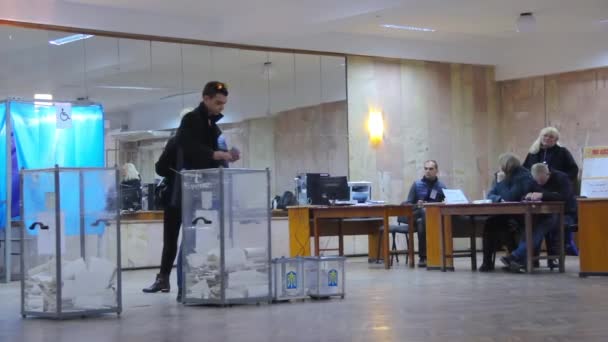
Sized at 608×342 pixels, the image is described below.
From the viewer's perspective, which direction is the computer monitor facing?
away from the camera

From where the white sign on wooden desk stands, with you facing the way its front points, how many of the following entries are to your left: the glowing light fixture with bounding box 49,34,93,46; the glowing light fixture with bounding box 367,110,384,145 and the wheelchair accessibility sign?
0

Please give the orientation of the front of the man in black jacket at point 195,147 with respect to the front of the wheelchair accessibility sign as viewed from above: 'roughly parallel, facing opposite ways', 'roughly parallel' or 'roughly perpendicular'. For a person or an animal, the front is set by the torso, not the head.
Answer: roughly perpendicular

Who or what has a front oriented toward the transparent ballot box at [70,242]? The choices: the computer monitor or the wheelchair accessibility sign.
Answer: the wheelchair accessibility sign

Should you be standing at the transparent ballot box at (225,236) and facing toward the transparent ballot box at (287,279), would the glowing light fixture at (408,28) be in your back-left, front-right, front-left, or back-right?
front-left

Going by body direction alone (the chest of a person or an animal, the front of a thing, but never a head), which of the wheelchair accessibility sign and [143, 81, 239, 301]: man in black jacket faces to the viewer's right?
the man in black jacket

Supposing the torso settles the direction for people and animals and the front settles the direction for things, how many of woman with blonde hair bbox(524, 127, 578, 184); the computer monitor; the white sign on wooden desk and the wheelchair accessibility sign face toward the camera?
3

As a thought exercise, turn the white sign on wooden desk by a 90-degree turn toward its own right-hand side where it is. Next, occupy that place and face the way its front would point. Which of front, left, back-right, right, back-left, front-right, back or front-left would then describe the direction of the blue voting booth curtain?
front-left

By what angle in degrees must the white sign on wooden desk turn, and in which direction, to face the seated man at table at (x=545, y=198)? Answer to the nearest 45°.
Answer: approximately 90° to its right

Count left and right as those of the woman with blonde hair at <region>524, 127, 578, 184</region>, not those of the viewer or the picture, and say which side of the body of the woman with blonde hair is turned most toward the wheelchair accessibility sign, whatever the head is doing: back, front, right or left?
right

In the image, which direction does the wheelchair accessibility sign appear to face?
toward the camera

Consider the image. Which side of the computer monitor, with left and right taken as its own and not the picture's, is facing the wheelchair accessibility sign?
left

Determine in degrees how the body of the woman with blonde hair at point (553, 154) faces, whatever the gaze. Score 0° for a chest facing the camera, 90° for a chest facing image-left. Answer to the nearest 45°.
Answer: approximately 0°

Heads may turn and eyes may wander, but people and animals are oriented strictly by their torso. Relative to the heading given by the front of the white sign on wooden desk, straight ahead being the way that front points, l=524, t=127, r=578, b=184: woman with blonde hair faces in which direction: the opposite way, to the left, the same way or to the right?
the same way

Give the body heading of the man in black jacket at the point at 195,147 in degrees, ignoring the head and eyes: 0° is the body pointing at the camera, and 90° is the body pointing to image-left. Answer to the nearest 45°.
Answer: approximately 270°

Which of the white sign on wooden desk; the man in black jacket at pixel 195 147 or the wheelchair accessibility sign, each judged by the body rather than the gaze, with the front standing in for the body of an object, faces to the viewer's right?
the man in black jacket

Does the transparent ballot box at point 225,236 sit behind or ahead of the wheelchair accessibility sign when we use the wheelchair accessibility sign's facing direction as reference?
ahead
